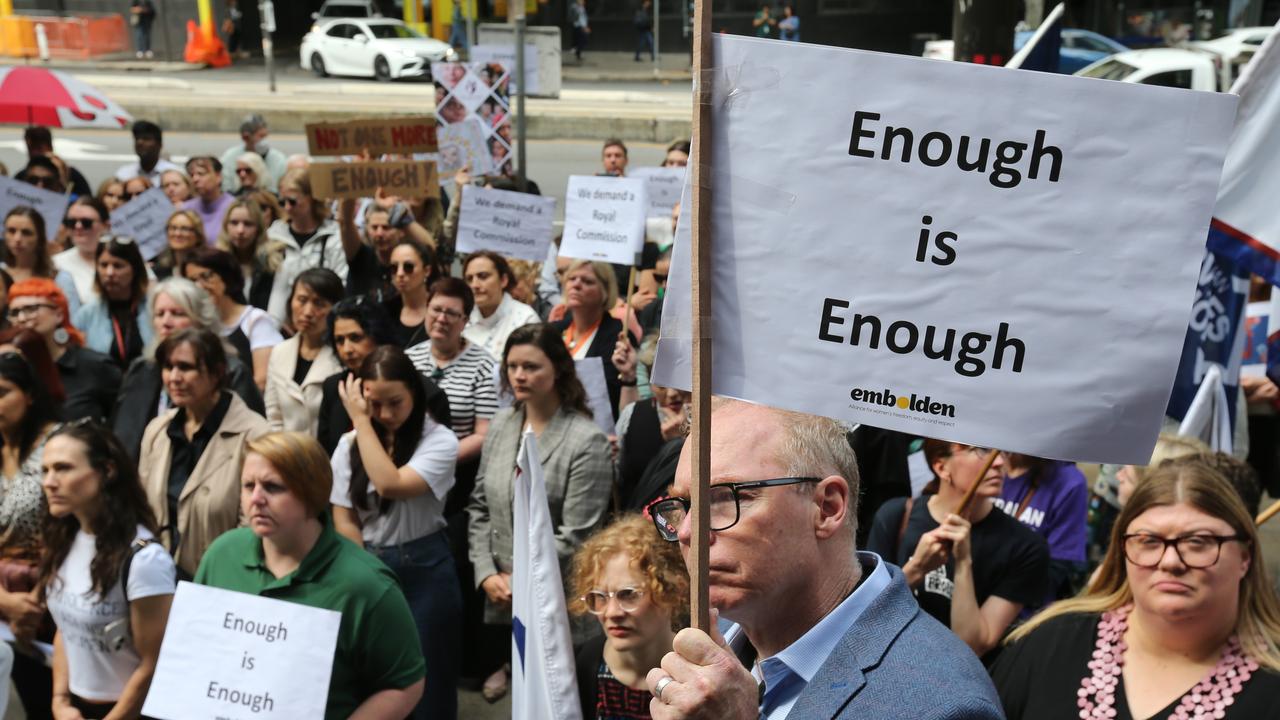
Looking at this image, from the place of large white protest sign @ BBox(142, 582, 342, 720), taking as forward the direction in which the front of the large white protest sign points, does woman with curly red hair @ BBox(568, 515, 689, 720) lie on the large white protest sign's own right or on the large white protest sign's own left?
on the large white protest sign's own left

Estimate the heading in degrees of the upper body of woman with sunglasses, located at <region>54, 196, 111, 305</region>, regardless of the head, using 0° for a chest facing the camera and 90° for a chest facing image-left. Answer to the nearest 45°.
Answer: approximately 45°

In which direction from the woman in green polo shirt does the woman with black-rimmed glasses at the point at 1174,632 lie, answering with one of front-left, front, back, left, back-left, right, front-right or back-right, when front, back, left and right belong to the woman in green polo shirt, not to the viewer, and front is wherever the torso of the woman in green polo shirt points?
left

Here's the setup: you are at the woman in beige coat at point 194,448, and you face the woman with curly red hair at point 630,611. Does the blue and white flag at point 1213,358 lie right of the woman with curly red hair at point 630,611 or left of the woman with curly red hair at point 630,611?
left

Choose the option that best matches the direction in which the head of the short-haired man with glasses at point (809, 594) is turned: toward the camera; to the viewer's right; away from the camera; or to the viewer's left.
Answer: to the viewer's left

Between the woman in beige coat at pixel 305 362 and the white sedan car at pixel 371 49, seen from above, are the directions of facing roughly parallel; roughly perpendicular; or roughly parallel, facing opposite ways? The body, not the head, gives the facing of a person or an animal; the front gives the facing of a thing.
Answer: roughly perpendicular

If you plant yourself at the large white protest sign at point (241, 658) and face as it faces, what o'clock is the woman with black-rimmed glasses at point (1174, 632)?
The woman with black-rimmed glasses is roughly at 10 o'clock from the large white protest sign.

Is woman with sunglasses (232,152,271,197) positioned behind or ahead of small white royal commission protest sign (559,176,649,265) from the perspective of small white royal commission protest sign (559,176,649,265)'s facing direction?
behind

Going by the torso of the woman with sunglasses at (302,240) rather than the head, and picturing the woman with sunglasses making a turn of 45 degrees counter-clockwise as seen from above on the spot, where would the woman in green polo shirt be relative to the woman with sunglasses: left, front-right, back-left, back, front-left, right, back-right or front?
front

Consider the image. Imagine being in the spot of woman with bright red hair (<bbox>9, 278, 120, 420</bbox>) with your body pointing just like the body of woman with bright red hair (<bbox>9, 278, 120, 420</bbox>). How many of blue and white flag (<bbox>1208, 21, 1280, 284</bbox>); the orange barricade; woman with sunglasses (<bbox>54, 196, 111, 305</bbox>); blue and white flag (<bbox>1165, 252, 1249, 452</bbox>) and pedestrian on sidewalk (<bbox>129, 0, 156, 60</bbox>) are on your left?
2

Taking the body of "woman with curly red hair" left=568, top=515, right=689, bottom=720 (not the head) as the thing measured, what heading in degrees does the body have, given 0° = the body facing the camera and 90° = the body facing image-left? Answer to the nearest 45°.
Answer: approximately 45°
